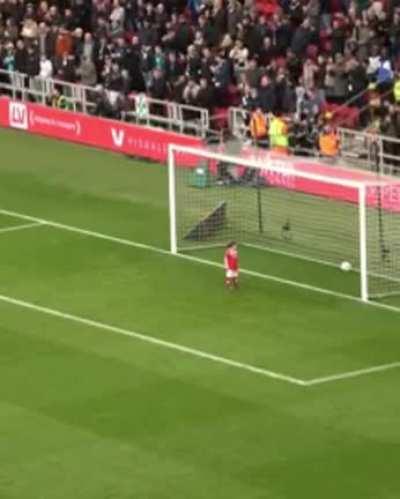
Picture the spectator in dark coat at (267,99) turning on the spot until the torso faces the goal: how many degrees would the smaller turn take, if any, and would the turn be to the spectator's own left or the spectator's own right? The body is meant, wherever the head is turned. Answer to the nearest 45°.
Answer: approximately 45° to the spectator's own left

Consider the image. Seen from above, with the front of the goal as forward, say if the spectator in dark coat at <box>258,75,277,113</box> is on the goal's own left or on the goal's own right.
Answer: on the goal's own right

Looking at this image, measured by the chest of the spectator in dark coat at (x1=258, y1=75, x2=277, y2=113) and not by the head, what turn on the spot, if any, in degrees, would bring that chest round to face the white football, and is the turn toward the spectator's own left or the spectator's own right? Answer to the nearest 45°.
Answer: approximately 45° to the spectator's own left

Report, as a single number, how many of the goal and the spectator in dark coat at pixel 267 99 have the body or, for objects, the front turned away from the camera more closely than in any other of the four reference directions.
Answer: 0

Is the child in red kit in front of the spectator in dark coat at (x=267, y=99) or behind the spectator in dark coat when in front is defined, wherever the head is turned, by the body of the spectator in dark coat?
in front

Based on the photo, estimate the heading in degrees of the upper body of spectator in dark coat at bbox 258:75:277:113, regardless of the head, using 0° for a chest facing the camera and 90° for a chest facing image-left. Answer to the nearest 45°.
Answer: approximately 45°

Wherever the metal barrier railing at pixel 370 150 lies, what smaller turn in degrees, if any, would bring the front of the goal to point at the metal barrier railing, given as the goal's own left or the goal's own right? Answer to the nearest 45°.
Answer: approximately 180°

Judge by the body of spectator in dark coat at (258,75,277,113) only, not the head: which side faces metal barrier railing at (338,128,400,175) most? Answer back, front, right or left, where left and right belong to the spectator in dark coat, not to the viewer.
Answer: left

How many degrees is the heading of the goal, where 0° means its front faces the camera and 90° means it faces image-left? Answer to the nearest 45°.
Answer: approximately 45°
